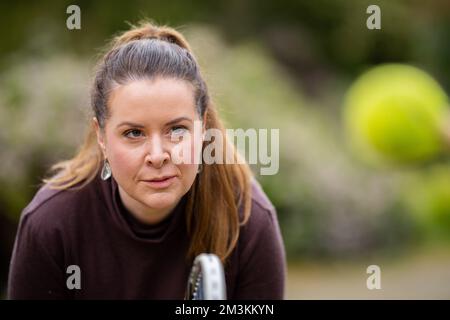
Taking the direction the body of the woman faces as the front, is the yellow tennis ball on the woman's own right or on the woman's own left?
on the woman's own left

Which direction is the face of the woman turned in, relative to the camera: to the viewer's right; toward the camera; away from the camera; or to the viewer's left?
toward the camera

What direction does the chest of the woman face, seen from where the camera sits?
toward the camera
